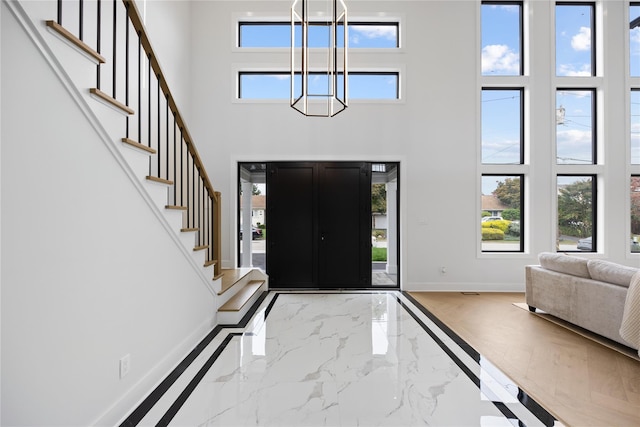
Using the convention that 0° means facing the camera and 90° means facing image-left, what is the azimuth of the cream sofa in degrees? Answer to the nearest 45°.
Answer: approximately 225°

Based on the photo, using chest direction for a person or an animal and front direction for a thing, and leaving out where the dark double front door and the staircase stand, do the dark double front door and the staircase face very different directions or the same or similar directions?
very different directions

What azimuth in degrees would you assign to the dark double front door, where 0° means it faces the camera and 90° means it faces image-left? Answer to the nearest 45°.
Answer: approximately 0°

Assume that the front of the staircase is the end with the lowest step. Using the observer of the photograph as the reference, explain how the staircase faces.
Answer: facing away from the viewer and to the right of the viewer

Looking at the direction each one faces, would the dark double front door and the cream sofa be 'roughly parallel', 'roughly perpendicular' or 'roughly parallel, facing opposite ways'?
roughly perpendicular

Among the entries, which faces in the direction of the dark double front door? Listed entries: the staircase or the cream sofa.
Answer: the staircase
